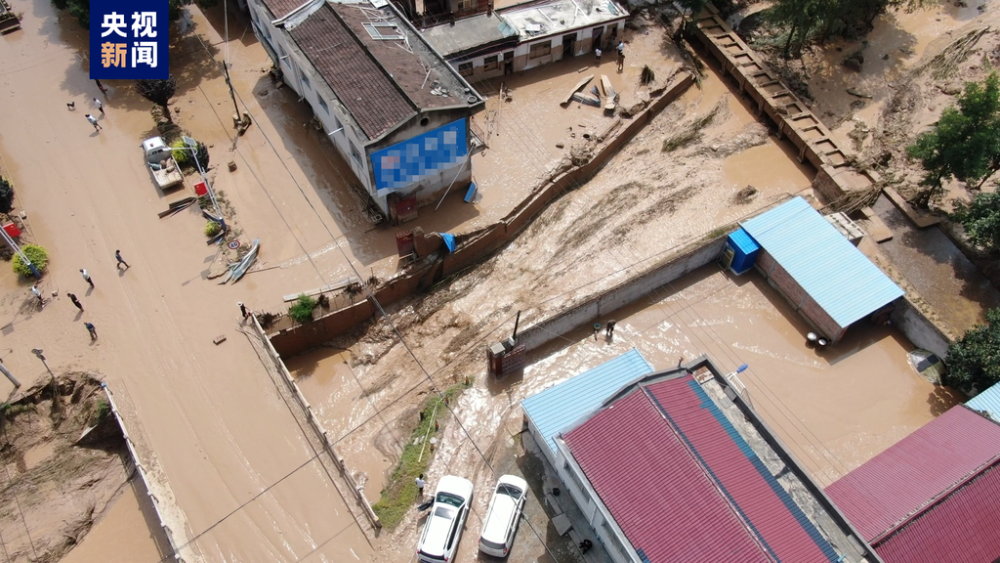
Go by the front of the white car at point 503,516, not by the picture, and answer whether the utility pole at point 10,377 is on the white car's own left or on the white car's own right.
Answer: on the white car's own left

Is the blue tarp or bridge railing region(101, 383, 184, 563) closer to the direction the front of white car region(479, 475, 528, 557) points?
the blue tarp

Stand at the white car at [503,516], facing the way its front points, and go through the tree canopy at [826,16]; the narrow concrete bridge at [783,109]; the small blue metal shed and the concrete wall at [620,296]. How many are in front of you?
4

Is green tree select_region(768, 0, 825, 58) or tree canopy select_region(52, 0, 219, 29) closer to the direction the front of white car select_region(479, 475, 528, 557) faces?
the green tree

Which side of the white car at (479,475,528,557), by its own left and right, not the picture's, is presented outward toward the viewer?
back

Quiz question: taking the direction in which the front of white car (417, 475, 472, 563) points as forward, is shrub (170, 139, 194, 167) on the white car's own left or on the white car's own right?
on the white car's own left

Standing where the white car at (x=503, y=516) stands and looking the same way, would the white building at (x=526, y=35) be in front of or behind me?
in front

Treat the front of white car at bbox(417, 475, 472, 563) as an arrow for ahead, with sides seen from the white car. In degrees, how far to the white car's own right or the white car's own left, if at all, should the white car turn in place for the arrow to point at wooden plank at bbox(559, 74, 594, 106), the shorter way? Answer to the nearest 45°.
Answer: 0° — it already faces it

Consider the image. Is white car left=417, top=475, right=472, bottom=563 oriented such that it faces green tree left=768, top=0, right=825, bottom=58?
yes

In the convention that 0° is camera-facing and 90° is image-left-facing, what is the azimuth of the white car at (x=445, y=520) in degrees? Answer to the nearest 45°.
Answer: approximately 180°
